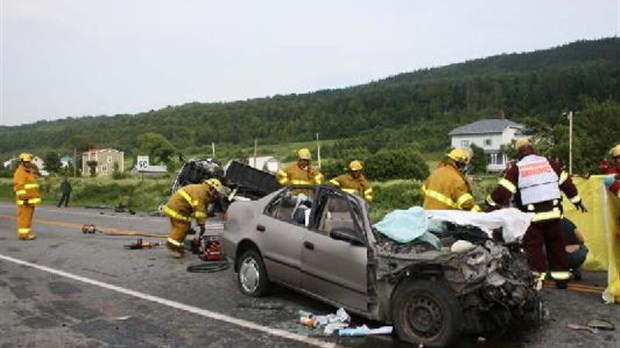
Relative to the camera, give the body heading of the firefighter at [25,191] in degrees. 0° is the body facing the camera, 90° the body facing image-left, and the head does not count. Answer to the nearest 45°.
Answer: approximately 270°

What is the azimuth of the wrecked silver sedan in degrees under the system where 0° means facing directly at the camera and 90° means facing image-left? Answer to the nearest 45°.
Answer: approximately 315°

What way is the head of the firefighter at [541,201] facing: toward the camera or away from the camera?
away from the camera

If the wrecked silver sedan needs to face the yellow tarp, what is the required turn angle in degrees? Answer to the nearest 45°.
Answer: approximately 90° to its left

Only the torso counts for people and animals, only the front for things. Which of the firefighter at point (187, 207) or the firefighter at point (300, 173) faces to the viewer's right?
the firefighter at point (187, 207)

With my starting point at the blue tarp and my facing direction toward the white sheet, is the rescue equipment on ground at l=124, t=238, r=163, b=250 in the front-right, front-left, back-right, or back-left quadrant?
back-left

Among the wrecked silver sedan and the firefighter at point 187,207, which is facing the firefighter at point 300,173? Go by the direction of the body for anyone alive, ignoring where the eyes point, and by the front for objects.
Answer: the firefighter at point 187,207

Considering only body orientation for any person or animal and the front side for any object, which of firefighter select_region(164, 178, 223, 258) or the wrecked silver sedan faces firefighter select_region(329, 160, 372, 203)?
firefighter select_region(164, 178, 223, 258)

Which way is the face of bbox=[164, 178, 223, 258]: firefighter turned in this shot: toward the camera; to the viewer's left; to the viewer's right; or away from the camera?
to the viewer's right

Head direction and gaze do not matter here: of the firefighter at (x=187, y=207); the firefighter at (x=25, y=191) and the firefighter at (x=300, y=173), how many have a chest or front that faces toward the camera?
1

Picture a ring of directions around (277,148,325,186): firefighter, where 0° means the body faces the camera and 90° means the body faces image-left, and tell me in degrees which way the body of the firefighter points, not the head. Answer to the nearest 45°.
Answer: approximately 0°

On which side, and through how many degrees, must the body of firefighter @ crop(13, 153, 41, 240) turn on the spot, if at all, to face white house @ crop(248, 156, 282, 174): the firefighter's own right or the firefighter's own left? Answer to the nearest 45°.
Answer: approximately 45° to the firefighter's own left

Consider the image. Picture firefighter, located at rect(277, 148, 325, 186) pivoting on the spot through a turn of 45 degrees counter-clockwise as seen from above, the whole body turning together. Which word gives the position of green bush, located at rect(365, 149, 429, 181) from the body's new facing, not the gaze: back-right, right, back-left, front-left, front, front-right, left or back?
back-left

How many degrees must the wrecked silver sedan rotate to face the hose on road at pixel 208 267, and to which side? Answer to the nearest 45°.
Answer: approximately 180°

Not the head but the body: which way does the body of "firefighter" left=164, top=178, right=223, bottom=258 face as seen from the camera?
to the viewer's right
